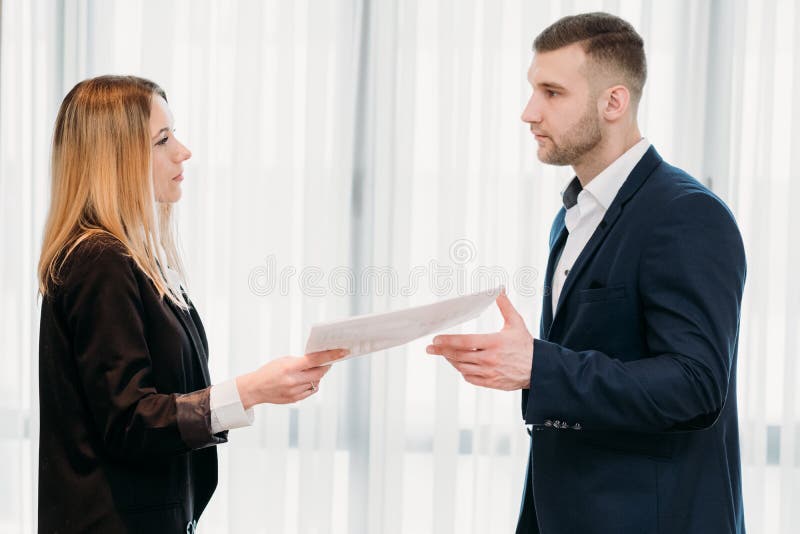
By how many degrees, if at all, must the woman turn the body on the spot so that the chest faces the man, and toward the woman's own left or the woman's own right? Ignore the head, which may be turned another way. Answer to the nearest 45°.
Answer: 0° — they already face them

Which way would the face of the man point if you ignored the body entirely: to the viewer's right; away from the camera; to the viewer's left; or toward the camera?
to the viewer's left

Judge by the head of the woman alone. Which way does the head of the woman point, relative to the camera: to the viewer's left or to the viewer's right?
to the viewer's right

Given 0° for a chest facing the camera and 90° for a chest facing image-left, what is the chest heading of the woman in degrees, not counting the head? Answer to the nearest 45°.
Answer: approximately 270°
